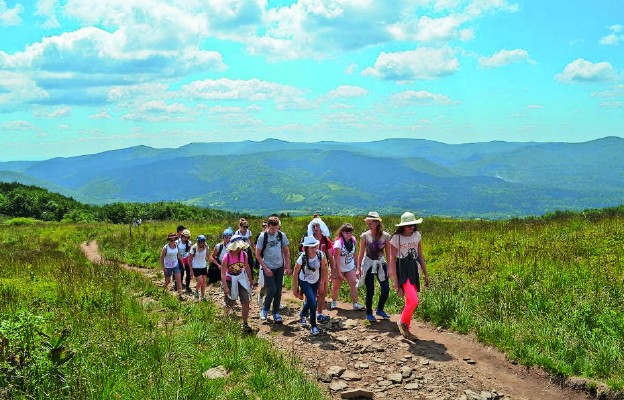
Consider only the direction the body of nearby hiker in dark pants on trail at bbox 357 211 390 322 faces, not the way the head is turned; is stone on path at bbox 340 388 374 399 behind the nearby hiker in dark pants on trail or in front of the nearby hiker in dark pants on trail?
in front

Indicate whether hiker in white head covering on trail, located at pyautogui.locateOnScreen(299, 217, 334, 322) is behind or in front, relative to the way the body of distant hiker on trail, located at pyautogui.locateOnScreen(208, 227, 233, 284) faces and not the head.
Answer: in front

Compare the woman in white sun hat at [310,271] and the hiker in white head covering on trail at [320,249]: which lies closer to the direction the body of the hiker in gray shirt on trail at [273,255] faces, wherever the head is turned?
the woman in white sun hat

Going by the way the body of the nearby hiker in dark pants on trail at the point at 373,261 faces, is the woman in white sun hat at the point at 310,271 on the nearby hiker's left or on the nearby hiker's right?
on the nearby hiker's right

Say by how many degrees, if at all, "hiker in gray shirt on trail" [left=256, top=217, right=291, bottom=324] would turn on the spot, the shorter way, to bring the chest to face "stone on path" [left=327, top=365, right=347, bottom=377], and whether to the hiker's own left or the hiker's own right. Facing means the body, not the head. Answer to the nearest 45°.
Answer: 0° — they already face it

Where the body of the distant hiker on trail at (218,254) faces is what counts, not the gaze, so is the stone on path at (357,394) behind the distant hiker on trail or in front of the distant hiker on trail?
in front

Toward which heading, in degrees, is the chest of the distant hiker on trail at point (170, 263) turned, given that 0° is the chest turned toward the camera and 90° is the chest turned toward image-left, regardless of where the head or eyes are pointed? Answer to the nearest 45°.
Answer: approximately 315°
